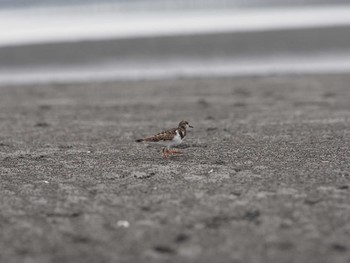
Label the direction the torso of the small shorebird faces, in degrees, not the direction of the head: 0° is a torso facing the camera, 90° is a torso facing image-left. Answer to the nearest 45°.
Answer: approximately 270°

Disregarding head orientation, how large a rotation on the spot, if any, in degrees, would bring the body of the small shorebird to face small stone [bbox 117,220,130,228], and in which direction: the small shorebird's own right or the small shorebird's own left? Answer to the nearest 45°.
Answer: approximately 90° to the small shorebird's own right
